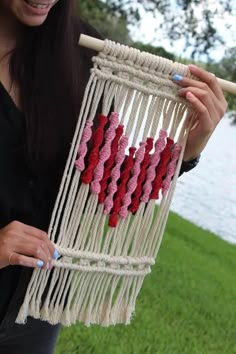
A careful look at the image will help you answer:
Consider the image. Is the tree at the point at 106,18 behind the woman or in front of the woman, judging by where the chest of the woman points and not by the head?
behind

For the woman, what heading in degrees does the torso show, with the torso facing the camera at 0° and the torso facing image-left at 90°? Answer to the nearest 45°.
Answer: approximately 0°
